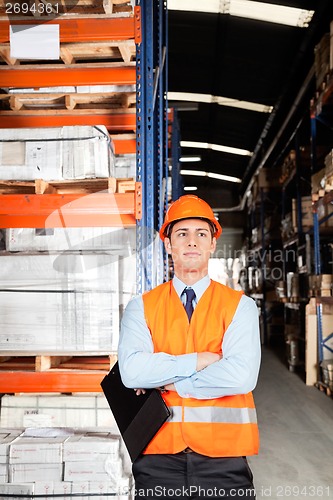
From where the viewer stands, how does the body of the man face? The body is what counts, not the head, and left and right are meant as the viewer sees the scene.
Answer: facing the viewer

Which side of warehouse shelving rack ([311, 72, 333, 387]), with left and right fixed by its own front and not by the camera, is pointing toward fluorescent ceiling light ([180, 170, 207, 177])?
right

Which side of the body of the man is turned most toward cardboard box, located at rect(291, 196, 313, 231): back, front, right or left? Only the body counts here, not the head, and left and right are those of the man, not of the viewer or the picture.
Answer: back

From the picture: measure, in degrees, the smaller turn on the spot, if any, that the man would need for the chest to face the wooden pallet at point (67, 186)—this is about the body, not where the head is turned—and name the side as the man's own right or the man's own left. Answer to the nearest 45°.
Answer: approximately 135° to the man's own right

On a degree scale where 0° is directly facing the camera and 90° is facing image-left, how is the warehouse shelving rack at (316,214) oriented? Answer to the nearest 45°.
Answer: approximately 90°

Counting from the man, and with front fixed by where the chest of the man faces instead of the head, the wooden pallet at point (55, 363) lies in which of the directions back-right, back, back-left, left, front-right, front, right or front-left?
back-right

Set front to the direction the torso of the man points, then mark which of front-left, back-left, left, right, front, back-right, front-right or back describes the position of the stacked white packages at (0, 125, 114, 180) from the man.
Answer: back-right

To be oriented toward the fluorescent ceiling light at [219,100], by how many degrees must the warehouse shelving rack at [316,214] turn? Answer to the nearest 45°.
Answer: approximately 45° to its right

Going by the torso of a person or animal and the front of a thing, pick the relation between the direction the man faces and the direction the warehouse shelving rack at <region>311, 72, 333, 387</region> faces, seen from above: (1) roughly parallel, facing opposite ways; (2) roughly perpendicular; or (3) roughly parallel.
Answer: roughly perpendicular

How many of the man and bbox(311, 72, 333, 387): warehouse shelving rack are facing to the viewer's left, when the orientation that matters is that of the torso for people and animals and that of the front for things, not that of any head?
1
